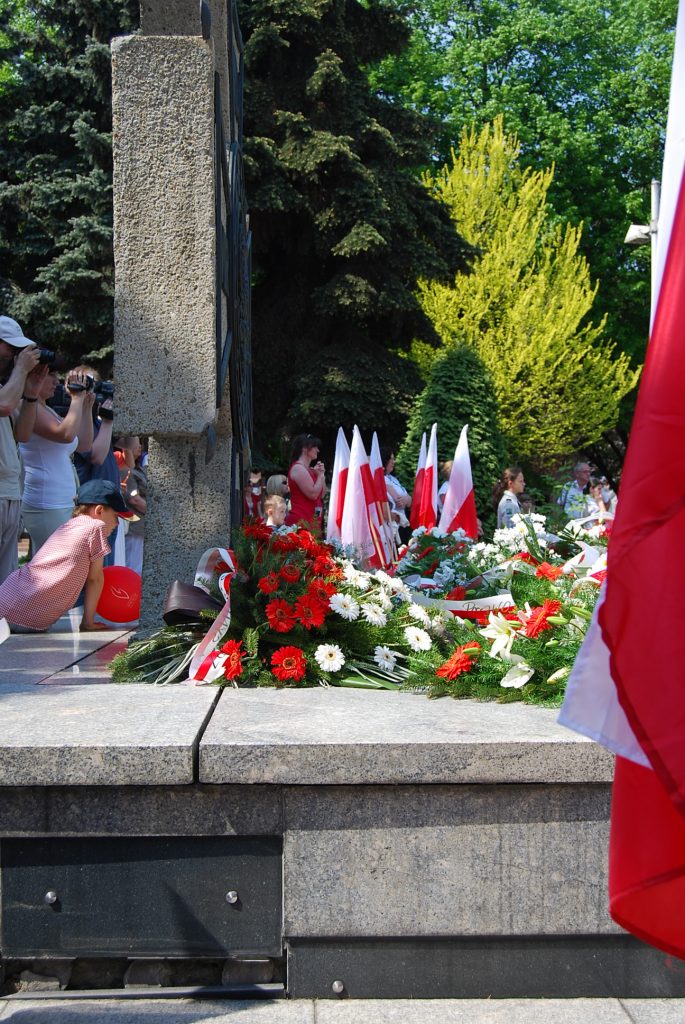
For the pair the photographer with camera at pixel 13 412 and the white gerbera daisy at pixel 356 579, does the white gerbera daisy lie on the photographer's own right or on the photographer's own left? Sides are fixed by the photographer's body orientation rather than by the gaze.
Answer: on the photographer's own right

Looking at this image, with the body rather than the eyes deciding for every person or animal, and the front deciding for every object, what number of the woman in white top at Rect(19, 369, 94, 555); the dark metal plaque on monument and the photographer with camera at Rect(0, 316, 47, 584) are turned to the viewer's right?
3

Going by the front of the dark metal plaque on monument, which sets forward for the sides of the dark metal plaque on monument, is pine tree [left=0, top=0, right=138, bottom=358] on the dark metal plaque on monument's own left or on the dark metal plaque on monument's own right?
on the dark metal plaque on monument's own left

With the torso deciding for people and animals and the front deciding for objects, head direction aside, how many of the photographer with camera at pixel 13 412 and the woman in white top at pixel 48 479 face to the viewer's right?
2

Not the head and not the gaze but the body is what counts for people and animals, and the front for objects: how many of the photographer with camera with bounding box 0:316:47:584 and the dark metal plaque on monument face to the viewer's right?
2

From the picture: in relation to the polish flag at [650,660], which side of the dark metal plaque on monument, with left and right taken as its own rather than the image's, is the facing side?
right

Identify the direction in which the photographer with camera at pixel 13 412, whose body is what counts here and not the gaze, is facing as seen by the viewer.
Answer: to the viewer's right

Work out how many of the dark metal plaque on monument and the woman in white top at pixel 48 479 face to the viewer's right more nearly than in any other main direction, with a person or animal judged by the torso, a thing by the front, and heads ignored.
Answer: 2

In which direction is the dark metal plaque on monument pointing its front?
to the viewer's right

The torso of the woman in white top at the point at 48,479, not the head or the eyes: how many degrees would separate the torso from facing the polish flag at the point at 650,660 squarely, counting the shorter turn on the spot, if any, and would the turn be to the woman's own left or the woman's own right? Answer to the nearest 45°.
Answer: approximately 90° to the woman's own right

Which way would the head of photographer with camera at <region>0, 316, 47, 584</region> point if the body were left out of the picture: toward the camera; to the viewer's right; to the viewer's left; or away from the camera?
to the viewer's right
